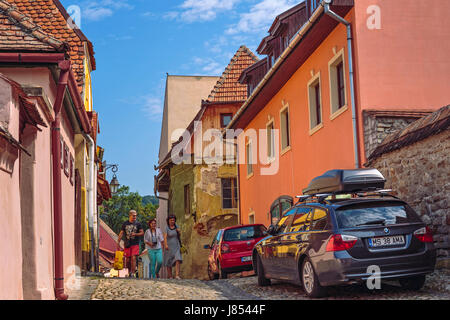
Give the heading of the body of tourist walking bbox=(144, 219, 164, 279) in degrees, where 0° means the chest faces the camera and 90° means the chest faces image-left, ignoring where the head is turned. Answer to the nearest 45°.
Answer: approximately 0°

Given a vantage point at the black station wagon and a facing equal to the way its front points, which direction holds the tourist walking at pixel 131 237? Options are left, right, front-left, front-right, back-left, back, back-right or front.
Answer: front

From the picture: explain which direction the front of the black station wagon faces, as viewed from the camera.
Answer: facing away from the viewer and to the left of the viewer

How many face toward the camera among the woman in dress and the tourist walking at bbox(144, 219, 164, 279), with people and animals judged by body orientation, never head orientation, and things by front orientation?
2

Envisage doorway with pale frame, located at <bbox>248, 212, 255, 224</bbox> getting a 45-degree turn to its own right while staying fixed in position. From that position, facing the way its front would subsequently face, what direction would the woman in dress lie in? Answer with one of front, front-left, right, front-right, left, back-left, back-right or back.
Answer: left

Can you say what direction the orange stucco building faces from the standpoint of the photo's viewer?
facing the viewer and to the left of the viewer

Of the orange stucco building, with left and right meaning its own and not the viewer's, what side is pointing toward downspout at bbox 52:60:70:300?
front

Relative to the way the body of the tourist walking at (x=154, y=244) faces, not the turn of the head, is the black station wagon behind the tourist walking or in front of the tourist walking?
in front

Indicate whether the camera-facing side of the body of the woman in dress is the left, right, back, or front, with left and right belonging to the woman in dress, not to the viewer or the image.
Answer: front

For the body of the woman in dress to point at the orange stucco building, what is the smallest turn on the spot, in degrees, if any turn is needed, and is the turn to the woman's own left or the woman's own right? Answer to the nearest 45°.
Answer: approximately 45° to the woman's own left

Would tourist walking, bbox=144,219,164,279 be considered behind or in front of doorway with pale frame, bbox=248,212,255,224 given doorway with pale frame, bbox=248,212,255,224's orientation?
in front

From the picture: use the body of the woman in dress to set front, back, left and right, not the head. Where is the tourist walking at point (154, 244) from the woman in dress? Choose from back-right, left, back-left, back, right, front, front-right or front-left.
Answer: front-right

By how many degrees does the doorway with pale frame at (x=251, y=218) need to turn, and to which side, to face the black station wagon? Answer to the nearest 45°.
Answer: approximately 45° to its left

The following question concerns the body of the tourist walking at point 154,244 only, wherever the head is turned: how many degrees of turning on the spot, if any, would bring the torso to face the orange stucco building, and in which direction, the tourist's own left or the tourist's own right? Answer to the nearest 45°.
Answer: approximately 45° to the tourist's own left

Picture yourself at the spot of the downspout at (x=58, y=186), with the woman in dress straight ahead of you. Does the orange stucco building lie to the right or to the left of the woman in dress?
right
